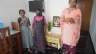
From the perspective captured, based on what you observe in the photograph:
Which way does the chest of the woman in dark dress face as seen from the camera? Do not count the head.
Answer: toward the camera
